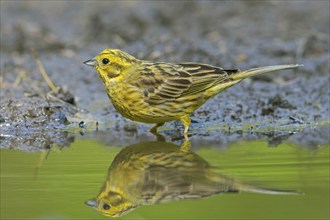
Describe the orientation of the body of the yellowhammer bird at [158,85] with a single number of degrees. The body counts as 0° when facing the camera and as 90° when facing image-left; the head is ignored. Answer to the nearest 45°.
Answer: approximately 90°
